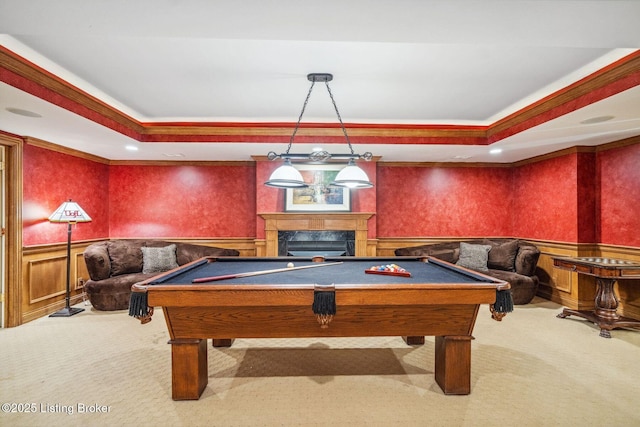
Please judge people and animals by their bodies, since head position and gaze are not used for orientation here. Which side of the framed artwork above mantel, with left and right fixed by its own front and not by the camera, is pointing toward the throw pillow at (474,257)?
left

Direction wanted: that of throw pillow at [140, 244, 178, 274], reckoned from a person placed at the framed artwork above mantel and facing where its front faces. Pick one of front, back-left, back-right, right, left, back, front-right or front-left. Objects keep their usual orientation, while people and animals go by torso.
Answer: right

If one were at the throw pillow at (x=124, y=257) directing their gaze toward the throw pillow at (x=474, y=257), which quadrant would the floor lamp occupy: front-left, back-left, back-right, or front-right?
back-right

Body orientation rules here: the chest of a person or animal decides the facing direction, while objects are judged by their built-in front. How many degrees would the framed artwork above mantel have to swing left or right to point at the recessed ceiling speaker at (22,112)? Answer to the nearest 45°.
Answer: approximately 45° to its right

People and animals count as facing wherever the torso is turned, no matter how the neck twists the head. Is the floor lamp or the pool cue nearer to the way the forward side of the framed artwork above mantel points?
the pool cue

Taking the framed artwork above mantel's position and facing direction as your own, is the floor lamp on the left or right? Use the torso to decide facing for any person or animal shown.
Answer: on its right

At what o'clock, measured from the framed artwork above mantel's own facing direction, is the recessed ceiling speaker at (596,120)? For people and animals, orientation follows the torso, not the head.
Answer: The recessed ceiling speaker is roughly at 10 o'clock from the framed artwork above mantel.

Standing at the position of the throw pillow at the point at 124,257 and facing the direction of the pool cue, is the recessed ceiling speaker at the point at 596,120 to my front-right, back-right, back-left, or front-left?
front-left

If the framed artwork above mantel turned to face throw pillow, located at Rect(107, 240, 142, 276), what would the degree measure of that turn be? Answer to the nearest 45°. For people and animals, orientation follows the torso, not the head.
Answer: approximately 90° to its right

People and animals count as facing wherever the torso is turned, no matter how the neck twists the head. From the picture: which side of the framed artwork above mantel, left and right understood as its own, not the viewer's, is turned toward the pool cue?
front

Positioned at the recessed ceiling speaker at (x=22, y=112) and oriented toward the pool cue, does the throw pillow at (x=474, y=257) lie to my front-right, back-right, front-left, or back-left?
front-left

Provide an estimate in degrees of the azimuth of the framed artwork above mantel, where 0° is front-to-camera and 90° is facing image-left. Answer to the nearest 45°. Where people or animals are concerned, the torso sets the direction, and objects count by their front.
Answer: approximately 0°
